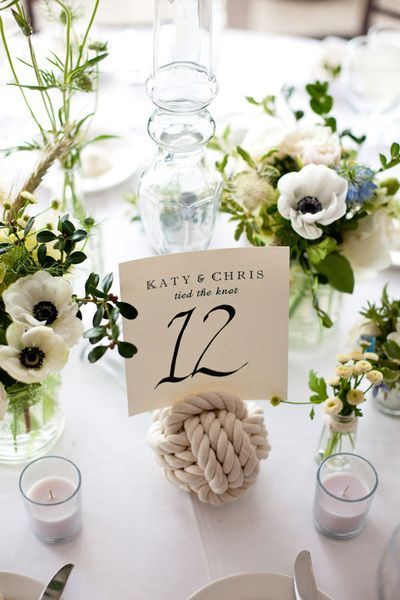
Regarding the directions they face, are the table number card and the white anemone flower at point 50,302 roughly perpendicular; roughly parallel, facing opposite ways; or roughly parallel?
roughly parallel

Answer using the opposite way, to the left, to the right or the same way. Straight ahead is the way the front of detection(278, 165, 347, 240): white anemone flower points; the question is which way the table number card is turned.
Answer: the same way

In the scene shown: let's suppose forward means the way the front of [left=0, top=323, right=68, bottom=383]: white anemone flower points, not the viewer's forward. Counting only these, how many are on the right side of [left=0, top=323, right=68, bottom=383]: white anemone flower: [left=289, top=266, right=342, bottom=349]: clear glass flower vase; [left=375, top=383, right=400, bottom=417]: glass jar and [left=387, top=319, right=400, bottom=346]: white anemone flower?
0

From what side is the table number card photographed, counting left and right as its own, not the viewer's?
front

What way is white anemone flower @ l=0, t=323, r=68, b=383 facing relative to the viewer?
toward the camera

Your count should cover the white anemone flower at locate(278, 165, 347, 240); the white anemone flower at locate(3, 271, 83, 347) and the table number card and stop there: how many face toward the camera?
3

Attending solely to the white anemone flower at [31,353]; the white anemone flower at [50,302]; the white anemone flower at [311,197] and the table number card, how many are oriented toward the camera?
4

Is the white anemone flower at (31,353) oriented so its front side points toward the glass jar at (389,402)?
no
